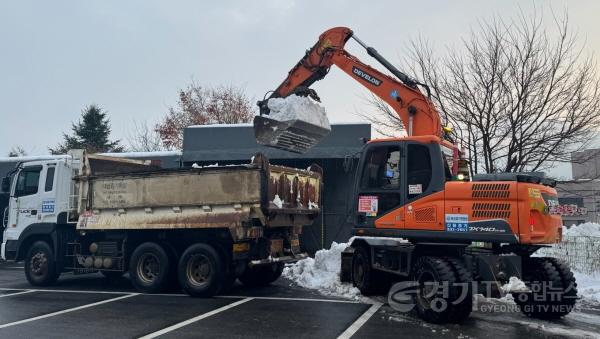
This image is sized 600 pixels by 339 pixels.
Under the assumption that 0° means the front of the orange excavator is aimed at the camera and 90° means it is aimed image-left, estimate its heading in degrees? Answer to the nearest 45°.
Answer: approximately 135°

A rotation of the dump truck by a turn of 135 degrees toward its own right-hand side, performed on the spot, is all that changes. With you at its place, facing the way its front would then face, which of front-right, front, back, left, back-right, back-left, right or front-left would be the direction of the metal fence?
front

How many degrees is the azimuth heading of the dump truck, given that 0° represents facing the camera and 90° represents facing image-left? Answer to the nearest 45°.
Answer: approximately 135°

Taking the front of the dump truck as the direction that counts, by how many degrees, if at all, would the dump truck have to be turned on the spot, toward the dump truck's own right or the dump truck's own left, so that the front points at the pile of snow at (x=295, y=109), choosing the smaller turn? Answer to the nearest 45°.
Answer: approximately 135° to the dump truck's own right

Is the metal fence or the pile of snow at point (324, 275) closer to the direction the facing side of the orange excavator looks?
the pile of snow

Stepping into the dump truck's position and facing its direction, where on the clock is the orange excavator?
The orange excavator is roughly at 6 o'clock from the dump truck.

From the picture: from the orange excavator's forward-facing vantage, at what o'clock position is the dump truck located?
The dump truck is roughly at 11 o'clock from the orange excavator.

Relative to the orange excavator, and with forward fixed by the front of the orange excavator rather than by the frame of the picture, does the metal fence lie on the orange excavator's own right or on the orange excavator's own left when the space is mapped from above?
on the orange excavator's own right

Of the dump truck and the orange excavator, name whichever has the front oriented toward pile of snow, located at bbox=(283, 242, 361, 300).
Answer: the orange excavator
